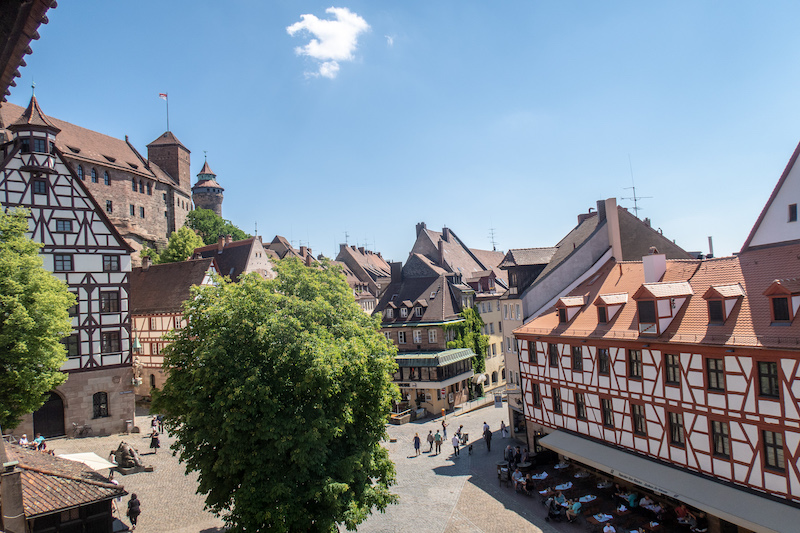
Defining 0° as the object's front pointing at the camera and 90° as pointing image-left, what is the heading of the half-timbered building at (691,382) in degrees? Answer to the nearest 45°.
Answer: approximately 45°

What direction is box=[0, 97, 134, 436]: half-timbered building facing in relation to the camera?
toward the camera

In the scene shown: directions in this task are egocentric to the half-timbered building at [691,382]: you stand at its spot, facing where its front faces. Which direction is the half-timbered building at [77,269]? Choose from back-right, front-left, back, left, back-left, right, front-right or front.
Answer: front-right

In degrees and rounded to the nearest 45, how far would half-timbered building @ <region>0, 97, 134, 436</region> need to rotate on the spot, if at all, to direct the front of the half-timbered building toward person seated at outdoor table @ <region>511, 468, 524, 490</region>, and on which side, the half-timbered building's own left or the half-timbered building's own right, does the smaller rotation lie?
approximately 45° to the half-timbered building's own left

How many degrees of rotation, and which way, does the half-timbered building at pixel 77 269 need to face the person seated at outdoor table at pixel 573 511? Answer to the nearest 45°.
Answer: approximately 45° to its left

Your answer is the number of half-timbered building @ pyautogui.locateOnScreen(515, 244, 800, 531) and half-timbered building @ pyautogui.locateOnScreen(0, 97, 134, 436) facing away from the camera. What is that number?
0

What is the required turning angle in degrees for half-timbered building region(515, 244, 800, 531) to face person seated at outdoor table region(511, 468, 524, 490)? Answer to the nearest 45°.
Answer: approximately 45° to its right

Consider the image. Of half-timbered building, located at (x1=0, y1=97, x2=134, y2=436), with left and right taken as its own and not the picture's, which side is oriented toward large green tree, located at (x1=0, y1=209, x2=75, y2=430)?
front

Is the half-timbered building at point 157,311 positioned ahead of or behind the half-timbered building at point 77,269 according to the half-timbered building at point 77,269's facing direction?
behind

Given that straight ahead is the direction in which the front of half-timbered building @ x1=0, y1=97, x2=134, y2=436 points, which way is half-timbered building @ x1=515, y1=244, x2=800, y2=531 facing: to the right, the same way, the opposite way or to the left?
to the right

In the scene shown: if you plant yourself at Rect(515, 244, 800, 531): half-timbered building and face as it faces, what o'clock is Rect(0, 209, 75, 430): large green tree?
The large green tree is roughly at 1 o'clock from the half-timbered building.

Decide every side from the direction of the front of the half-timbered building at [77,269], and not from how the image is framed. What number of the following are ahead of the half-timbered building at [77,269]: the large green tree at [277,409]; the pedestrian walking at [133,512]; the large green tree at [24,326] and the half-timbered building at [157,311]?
3
